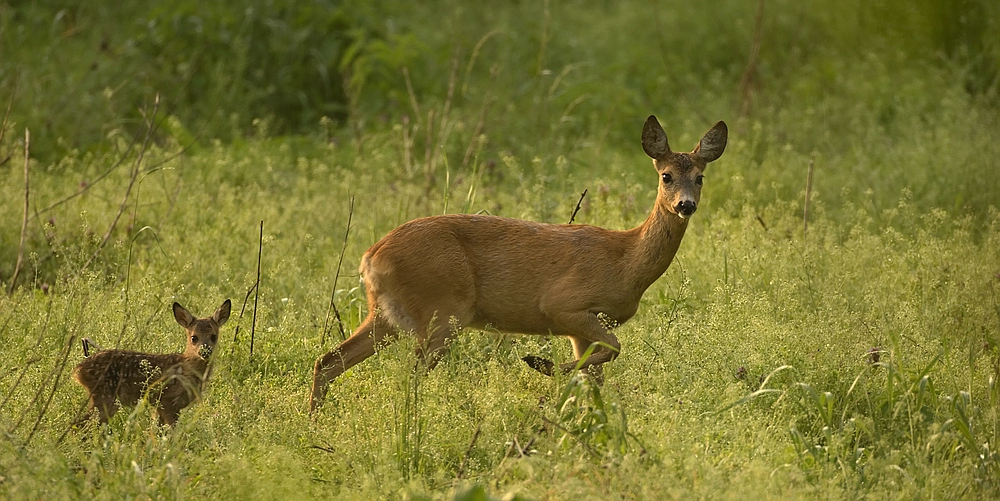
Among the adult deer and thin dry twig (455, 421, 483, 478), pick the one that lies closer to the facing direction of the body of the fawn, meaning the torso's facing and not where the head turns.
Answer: the adult deer

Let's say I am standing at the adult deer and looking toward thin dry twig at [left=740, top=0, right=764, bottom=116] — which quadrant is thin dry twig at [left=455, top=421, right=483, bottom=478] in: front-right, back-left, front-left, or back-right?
back-right

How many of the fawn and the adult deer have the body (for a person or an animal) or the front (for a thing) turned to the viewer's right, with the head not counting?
2

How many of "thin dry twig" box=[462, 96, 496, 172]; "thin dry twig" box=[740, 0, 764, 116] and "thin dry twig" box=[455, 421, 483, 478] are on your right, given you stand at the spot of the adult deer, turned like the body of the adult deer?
1

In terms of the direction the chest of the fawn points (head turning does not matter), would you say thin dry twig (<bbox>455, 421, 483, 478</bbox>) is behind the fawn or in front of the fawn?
in front

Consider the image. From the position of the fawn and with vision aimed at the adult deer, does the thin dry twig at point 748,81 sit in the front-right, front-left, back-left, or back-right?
front-left

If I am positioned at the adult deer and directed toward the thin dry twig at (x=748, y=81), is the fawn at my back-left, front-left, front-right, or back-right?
back-left

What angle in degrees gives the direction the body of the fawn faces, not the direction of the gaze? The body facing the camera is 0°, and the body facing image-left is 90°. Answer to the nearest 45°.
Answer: approximately 270°

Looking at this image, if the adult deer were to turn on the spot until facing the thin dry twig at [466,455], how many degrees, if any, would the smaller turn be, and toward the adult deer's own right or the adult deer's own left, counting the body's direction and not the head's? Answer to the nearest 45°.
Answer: approximately 90° to the adult deer's own right

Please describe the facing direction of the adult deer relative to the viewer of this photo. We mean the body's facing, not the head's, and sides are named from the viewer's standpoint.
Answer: facing to the right of the viewer
